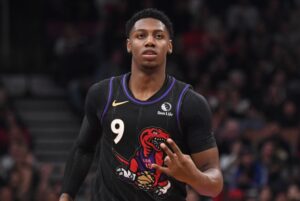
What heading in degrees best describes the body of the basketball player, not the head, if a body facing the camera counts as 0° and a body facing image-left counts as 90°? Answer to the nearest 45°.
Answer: approximately 0°
